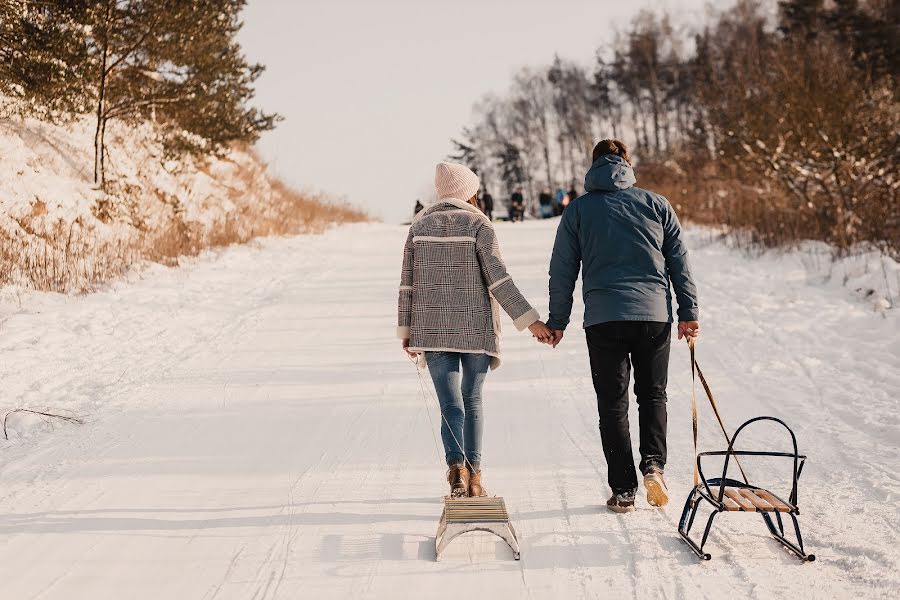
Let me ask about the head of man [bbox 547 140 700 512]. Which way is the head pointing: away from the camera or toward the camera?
away from the camera

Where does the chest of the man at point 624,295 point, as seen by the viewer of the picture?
away from the camera

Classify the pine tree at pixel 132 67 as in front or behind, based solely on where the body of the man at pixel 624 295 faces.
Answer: in front

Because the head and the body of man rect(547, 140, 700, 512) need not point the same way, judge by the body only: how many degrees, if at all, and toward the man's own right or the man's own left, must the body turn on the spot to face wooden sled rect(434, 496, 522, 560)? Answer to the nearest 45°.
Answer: approximately 135° to the man's own left

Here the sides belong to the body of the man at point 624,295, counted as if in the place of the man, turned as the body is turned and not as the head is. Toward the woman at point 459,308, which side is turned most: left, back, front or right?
left

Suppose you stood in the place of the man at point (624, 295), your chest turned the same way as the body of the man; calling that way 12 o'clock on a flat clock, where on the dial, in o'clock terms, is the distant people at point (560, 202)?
The distant people is roughly at 12 o'clock from the man.

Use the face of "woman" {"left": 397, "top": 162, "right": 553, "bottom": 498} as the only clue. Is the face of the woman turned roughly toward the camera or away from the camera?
away from the camera

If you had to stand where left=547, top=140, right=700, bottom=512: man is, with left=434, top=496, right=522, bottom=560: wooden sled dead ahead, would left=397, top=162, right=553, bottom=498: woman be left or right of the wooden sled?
right
